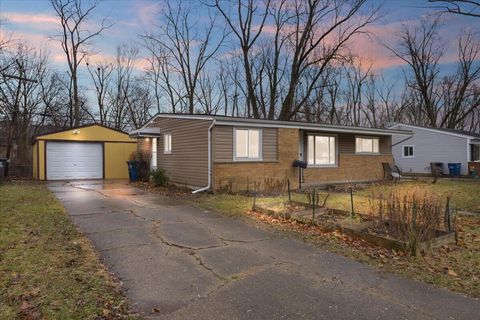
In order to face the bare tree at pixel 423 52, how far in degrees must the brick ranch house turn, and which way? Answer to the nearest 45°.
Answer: approximately 90° to its left

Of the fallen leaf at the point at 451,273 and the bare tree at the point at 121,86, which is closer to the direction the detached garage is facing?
the fallen leaf

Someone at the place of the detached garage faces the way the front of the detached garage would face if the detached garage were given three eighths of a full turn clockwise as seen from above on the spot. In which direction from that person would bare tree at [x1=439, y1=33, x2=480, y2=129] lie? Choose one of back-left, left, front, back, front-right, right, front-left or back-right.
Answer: back-right

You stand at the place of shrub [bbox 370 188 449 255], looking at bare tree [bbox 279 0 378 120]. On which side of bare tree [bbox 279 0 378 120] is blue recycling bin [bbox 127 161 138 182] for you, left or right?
left

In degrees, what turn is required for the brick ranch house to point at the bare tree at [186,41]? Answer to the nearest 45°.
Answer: approximately 180°

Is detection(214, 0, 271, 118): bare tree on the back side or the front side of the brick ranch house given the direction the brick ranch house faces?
on the back side

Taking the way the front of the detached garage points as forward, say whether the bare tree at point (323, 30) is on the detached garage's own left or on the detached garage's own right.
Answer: on the detached garage's own left

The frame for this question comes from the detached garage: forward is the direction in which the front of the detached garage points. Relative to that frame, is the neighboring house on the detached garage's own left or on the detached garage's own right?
on the detached garage's own left

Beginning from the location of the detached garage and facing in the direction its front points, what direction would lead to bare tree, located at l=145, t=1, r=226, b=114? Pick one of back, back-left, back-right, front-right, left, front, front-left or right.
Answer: back-left

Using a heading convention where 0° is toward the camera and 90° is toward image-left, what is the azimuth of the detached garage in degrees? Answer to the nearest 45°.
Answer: approximately 0°

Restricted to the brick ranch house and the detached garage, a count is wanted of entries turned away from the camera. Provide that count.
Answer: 0

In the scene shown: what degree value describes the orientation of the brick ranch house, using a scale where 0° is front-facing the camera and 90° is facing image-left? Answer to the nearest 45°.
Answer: approximately 315°

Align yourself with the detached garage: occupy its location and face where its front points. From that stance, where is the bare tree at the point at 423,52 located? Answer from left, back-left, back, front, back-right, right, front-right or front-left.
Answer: left
